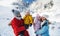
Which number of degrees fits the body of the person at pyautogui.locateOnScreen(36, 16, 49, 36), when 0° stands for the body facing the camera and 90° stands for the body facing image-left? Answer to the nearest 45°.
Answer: approximately 90°

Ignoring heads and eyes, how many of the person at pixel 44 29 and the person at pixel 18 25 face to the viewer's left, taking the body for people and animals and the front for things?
1

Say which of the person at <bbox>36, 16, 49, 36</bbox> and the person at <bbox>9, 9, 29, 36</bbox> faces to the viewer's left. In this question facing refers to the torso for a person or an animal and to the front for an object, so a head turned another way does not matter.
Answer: the person at <bbox>36, 16, 49, 36</bbox>

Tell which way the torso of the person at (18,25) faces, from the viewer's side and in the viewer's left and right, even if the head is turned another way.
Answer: facing the viewer and to the right of the viewer

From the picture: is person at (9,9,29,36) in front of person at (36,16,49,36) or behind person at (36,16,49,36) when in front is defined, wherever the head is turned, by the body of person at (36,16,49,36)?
in front

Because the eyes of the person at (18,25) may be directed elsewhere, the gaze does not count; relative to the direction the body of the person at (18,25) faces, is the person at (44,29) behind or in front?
in front
